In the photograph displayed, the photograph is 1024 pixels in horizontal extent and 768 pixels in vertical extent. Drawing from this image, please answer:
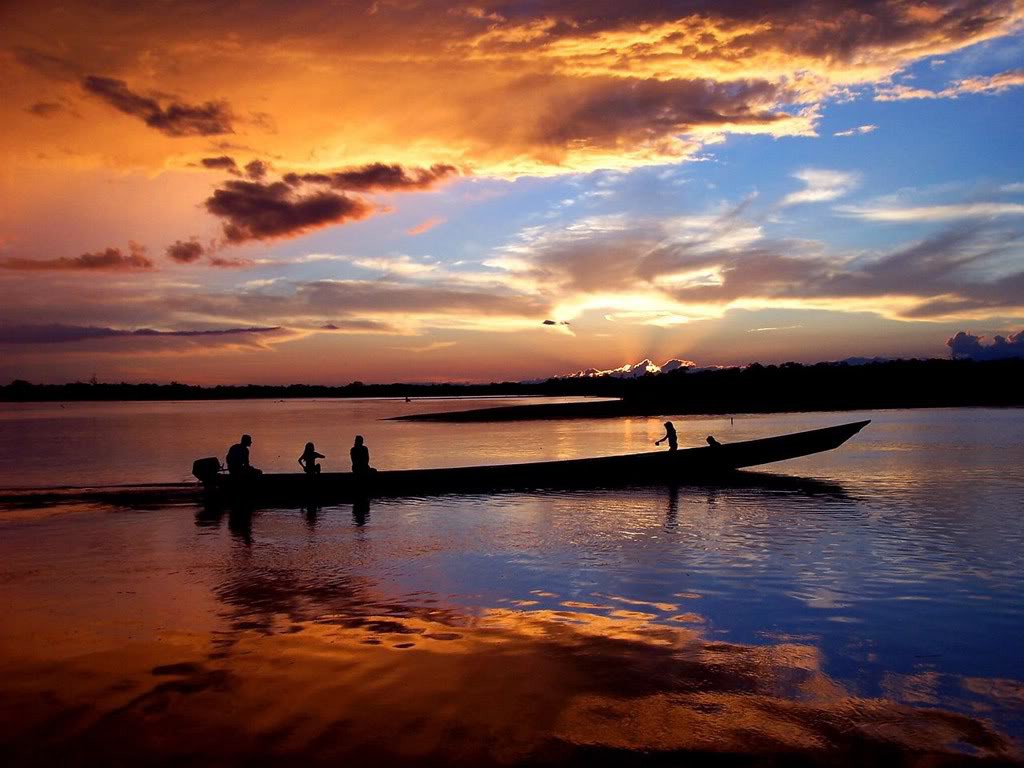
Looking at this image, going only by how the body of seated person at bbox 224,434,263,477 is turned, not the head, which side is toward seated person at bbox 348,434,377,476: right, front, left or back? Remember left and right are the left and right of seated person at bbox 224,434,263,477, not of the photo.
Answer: front

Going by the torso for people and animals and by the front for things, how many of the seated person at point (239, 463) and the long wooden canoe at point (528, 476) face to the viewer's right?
2

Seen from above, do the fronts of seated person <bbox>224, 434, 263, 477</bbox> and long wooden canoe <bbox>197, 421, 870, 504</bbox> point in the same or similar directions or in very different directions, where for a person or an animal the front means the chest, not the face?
same or similar directions

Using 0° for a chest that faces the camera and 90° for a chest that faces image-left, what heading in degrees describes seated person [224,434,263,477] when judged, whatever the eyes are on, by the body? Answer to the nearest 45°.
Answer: approximately 270°

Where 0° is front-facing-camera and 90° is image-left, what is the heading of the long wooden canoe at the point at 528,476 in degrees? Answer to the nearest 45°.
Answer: approximately 270°
